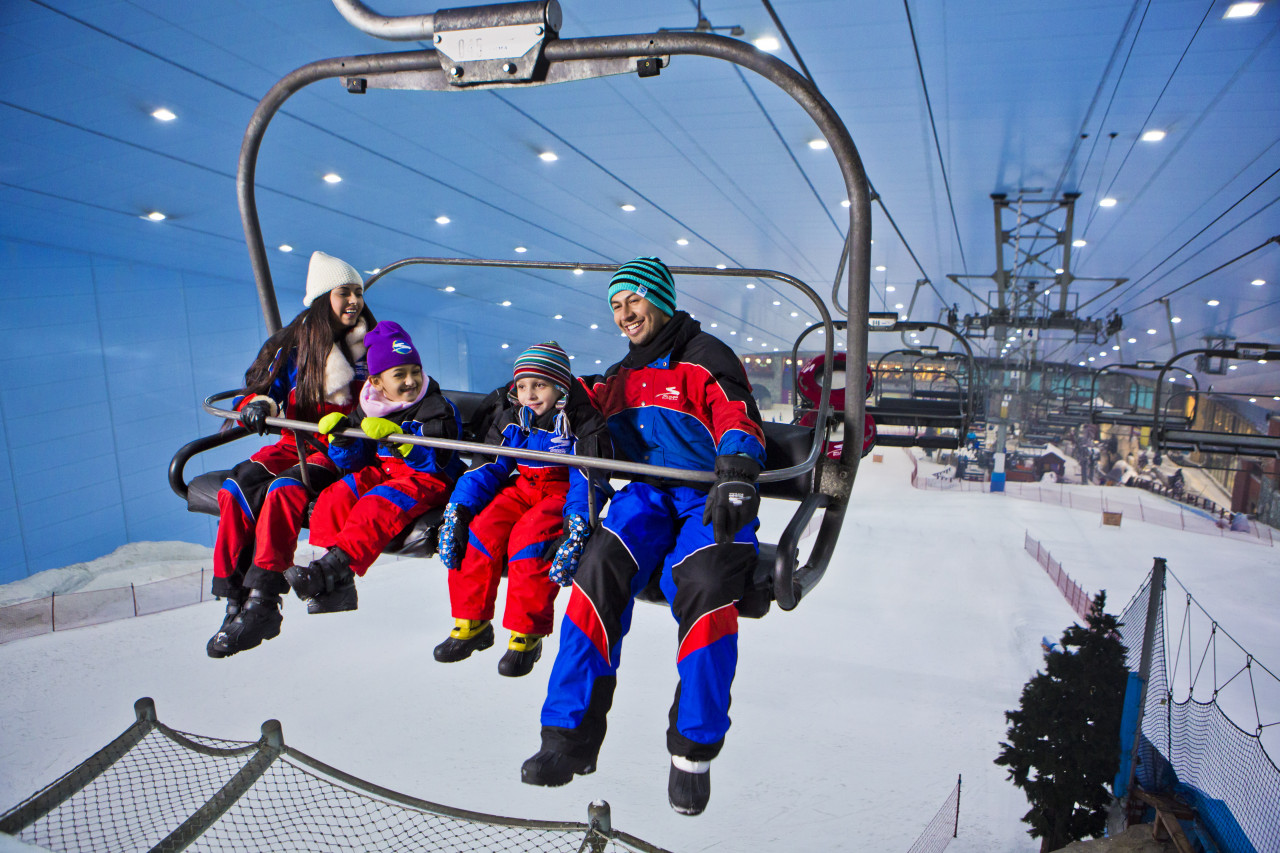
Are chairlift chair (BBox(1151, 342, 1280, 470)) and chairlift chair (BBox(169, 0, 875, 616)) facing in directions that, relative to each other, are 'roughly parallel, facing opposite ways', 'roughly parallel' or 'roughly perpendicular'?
roughly parallel, facing opposite ways

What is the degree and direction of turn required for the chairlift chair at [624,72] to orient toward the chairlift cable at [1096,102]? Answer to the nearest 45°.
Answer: approximately 180°

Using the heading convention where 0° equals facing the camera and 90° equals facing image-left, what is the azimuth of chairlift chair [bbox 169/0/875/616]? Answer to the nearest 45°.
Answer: approximately 45°

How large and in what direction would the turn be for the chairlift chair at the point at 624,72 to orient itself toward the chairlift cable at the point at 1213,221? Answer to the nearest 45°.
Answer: approximately 180°

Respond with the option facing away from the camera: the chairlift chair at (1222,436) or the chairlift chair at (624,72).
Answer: the chairlift chair at (1222,436)

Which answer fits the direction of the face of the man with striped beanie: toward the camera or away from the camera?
toward the camera

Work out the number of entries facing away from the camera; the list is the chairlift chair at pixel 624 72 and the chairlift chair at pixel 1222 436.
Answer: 1

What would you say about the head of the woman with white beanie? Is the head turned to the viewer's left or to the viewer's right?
to the viewer's right

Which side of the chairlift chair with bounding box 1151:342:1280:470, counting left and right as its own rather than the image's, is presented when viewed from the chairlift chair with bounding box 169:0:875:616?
back

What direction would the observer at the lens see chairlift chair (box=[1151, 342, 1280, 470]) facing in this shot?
facing away from the viewer
